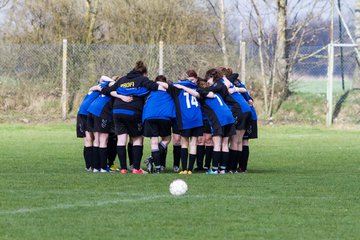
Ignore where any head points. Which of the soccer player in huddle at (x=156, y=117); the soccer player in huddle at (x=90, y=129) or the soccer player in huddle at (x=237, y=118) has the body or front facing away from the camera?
the soccer player in huddle at (x=156, y=117)

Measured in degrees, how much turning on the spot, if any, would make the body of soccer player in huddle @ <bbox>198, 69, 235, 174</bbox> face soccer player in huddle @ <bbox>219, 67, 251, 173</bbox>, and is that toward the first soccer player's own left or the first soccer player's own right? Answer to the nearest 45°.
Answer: approximately 90° to the first soccer player's own right

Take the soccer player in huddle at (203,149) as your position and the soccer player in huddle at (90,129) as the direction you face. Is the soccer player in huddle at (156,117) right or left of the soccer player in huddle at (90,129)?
left

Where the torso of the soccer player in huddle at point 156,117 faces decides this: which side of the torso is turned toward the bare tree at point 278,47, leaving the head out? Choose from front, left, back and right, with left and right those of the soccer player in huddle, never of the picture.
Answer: front

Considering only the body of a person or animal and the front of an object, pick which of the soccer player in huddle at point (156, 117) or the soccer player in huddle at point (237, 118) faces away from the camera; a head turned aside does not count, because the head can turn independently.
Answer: the soccer player in huddle at point (156, 117)

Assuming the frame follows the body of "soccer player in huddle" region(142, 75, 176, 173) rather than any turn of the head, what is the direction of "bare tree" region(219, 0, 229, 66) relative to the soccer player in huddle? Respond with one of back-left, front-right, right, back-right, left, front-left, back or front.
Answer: front

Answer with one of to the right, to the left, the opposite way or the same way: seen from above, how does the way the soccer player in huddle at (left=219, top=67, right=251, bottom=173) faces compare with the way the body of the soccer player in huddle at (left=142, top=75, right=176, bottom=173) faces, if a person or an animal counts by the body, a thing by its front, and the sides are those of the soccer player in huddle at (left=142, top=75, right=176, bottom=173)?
to the left

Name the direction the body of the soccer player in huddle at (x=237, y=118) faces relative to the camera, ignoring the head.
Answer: to the viewer's left

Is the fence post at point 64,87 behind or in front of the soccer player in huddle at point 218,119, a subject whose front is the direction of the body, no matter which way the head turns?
in front

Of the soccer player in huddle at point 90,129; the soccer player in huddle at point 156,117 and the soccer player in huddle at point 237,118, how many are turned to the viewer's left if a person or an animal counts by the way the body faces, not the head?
1

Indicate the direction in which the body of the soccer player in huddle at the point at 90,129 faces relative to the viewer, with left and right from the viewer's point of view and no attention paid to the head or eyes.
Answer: facing to the right of the viewer

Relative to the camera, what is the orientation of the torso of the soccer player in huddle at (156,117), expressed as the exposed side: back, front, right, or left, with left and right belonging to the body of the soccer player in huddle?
back

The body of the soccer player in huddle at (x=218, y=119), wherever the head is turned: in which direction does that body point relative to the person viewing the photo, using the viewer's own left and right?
facing away from the viewer and to the left of the viewer

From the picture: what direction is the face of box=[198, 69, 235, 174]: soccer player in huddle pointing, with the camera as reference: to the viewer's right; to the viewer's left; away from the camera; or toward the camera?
to the viewer's left

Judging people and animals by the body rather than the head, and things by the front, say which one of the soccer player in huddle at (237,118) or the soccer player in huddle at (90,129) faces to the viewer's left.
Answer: the soccer player in huddle at (237,118)

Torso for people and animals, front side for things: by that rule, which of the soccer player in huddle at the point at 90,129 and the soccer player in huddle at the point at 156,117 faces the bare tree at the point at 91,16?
the soccer player in huddle at the point at 156,117

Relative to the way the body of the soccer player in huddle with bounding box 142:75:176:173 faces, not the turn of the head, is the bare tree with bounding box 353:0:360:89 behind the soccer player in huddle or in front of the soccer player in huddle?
in front

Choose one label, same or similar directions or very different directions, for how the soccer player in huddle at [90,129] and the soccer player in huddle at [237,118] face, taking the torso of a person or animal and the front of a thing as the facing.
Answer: very different directions

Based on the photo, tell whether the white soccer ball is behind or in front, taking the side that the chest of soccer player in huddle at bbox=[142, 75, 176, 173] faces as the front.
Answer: behind
